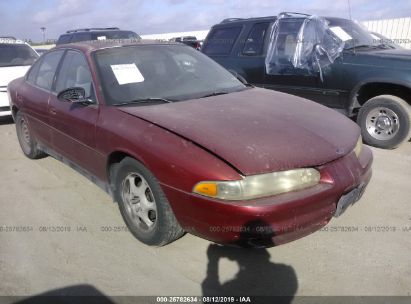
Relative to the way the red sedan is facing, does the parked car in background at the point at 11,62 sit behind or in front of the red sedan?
behind

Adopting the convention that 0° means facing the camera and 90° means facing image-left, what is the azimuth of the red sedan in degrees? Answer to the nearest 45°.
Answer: approximately 315°

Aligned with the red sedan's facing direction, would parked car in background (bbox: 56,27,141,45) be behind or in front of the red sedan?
behind

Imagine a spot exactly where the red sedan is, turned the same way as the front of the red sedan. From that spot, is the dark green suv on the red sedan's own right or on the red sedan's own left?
on the red sedan's own left
